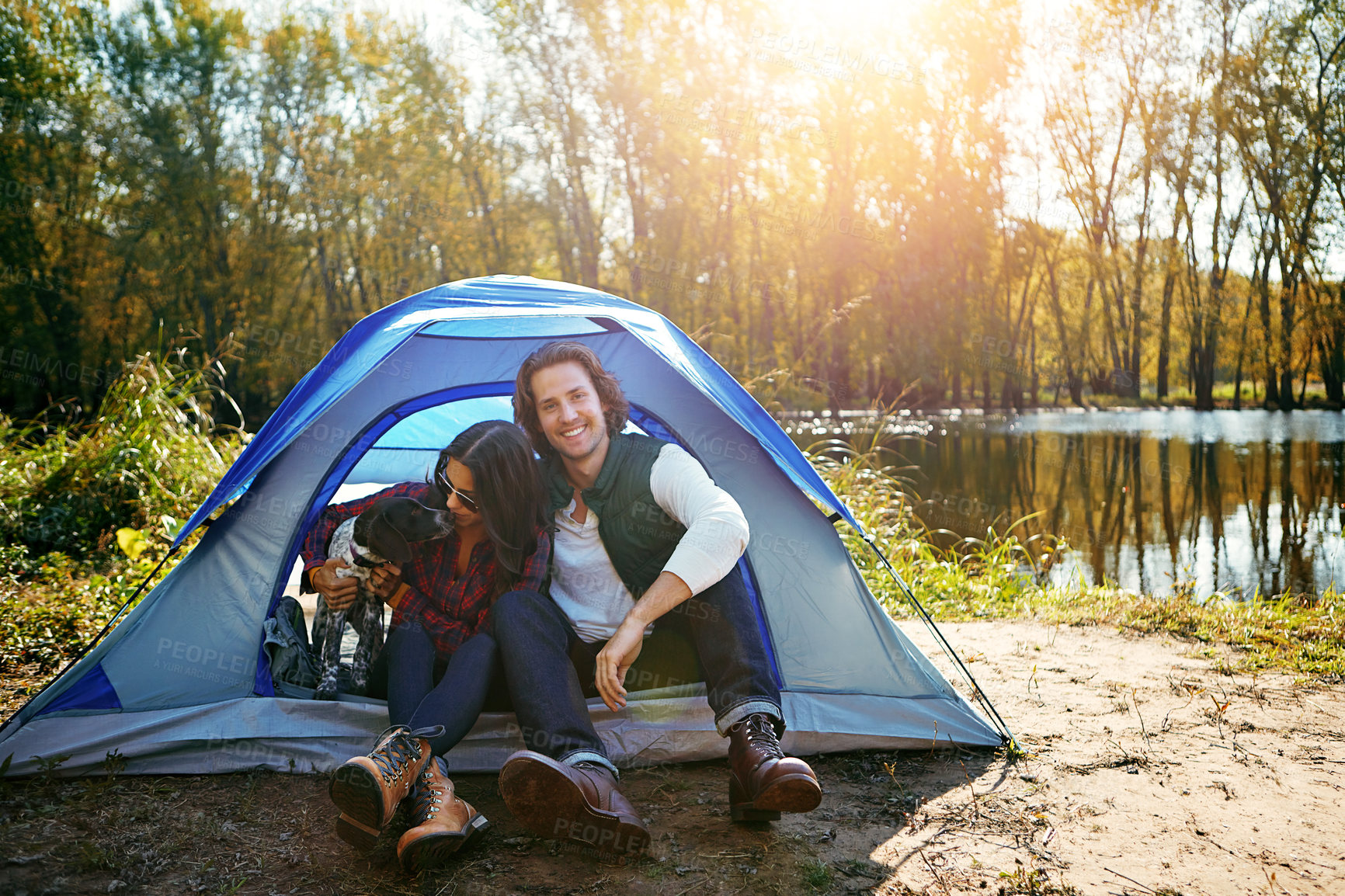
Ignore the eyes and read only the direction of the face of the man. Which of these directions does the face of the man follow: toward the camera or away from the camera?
toward the camera

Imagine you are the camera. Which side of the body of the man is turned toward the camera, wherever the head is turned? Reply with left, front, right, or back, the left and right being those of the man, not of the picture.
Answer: front

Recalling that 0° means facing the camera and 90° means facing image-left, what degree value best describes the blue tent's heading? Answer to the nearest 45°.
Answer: approximately 0°
